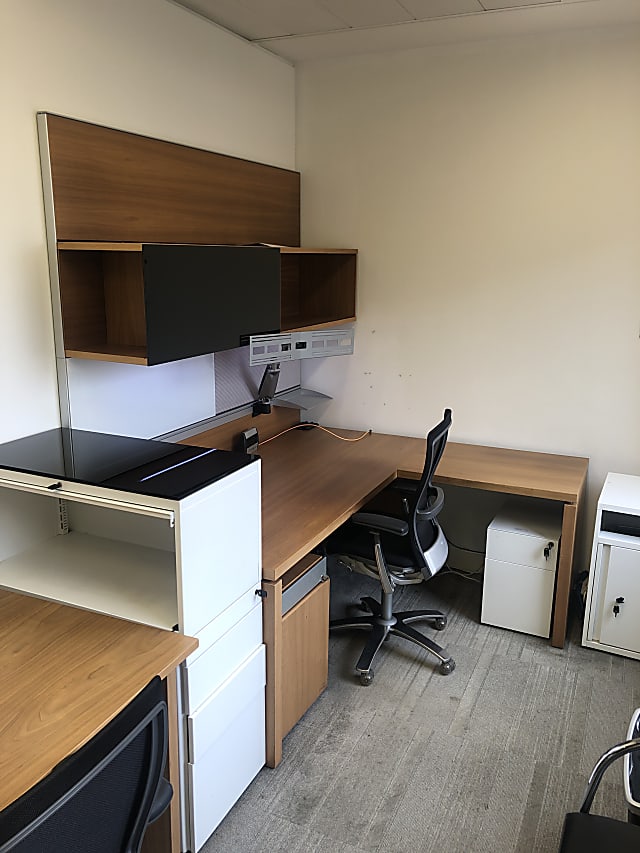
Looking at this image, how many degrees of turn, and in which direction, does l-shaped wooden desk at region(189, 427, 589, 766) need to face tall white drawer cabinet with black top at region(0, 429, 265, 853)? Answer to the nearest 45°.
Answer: approximately 45° to its right

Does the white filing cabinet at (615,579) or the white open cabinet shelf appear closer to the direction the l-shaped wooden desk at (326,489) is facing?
the white filing cabinet

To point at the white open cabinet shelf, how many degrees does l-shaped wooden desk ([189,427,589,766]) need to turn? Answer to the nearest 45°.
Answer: approximately 90° to its right

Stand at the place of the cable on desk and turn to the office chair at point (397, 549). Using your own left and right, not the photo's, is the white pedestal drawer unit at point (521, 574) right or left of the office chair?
left

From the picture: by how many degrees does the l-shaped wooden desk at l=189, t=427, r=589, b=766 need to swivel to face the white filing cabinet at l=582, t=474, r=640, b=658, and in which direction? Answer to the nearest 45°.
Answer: approximately 45° to its left

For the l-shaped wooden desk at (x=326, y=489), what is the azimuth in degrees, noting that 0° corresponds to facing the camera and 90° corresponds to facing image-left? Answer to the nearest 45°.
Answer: approximately 315°
